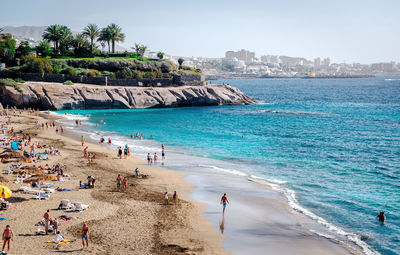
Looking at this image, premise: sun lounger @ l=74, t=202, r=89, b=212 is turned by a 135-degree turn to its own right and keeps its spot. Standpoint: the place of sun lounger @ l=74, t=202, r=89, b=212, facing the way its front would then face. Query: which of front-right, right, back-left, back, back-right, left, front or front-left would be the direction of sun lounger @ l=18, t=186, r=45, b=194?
right

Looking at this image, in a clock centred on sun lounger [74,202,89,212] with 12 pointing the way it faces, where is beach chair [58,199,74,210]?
The beach chair is roughly at 7 o'clock from the sun lounger.

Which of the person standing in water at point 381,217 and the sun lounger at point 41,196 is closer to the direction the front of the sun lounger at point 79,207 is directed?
the person standing in water

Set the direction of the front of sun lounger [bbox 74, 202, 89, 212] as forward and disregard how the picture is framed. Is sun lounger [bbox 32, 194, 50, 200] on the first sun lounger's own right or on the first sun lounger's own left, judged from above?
on the first sun lounger's own left

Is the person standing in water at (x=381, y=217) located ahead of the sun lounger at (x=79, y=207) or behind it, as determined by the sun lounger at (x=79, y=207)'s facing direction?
ahead

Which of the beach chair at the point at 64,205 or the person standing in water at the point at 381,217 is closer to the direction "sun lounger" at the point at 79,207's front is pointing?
the person standing in water

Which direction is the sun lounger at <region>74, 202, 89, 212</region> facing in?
to the viewer's right

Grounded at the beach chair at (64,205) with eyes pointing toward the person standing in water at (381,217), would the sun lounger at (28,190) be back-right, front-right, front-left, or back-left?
back-left

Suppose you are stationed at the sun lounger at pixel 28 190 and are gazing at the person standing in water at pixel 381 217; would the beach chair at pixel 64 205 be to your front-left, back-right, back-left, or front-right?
front-right

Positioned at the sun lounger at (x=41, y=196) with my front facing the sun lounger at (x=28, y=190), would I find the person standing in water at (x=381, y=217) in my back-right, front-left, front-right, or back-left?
back-right
